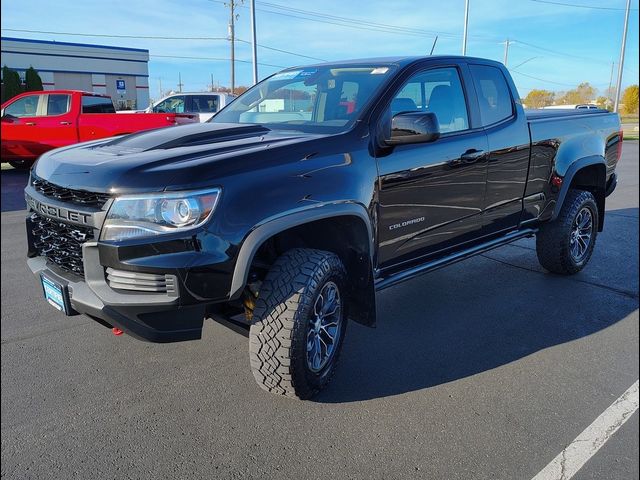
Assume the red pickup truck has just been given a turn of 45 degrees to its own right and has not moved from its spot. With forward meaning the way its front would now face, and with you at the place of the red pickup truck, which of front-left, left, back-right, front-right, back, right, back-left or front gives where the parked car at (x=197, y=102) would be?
front-right

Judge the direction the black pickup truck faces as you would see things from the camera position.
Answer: facing the viewer and to the left of the viewer

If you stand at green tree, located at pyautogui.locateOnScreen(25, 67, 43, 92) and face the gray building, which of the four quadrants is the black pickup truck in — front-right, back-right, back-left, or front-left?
back-right

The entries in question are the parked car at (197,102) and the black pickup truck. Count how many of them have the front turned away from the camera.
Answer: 0

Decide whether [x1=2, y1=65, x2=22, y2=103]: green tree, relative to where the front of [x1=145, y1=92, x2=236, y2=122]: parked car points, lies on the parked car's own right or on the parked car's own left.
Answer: on the parked car's own right

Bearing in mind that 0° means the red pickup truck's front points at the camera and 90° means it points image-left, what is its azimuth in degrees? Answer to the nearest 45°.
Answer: approximately 135°

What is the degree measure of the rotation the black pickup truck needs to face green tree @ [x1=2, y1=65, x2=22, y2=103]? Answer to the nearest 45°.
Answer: approximately 90° to its right

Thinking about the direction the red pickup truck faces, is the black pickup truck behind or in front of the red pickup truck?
behind

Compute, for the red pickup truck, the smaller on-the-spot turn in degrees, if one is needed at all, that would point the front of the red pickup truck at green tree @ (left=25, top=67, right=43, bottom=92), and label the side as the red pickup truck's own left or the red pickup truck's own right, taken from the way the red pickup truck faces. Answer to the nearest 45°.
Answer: approximately 45° to the red pickup truck's own right

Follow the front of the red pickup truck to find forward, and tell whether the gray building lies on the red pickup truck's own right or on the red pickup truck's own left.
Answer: on the red pickup truck's own right

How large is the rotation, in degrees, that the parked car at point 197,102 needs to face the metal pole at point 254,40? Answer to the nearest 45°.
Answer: approximately 135° to its right

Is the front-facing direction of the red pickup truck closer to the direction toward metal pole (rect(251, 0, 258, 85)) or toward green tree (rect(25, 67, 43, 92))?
the green tree

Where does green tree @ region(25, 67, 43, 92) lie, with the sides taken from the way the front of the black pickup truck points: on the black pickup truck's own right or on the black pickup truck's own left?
on the black pickup truck's own right

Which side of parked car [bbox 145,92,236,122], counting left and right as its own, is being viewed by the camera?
left
